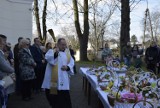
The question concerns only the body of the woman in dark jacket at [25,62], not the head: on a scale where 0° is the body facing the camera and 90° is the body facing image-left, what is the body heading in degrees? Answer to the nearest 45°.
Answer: approximately 270°

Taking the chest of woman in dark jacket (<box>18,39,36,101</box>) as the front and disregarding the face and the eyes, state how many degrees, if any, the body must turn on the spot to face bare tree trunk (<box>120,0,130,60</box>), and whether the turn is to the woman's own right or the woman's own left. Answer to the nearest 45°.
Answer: approximately 45° to the woman's own left

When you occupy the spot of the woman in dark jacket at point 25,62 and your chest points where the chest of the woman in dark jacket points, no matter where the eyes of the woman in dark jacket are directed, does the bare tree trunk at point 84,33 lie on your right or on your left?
on your left

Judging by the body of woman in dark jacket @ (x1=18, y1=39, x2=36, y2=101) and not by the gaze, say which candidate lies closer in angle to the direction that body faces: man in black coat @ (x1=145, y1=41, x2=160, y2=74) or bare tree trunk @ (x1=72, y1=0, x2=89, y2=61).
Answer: the man in black coat
